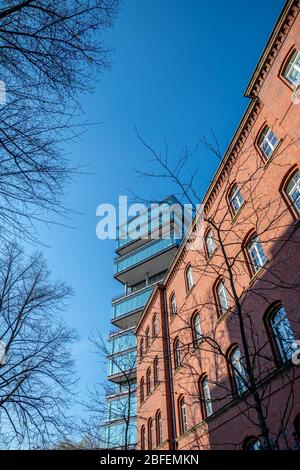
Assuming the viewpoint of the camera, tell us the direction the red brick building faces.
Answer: facing the viewer and to the left of the viewer
